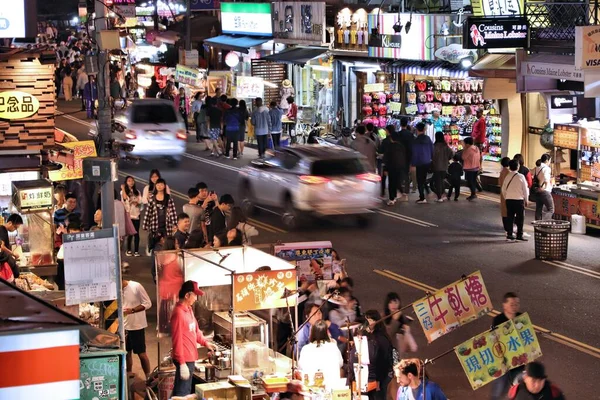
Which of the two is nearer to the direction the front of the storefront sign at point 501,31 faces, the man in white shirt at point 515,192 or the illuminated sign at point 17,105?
the man in white shirt

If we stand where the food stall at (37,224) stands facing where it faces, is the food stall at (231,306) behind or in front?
in front

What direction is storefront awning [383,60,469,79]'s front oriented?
toward the camera

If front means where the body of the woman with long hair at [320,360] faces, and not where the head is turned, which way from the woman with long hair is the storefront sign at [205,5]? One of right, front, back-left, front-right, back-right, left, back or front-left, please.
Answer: front

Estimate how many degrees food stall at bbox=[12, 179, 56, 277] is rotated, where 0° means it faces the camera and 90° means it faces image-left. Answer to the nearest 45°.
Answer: approximately 315°

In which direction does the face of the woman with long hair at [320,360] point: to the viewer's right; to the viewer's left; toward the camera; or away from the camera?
away from the camera

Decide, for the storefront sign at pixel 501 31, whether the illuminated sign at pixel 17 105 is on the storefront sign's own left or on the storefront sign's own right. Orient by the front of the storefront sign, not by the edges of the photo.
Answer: on the storefront sign's own right

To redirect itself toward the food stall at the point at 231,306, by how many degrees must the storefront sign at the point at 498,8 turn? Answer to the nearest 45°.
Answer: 0° — it already faces it

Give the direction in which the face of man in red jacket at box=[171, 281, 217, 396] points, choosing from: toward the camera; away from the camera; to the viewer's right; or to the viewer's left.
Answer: to the viewer's right

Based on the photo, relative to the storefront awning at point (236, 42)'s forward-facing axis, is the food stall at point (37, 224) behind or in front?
in front

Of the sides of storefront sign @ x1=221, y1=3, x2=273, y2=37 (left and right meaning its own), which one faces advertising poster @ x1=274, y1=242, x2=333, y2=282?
front

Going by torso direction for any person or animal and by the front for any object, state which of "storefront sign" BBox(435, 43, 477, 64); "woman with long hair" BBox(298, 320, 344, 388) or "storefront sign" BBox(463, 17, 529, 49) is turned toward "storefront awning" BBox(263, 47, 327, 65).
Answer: the woman with long hair

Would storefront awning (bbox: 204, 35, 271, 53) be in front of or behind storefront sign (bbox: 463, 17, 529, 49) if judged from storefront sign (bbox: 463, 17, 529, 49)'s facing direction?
behind
